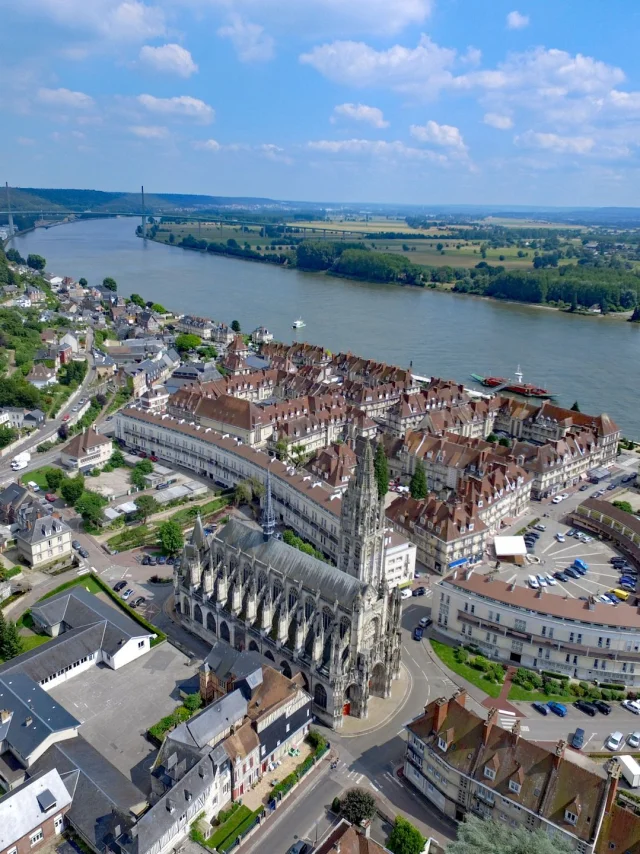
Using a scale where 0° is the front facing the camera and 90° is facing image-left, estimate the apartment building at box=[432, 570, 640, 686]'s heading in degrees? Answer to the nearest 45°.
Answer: approximately 45°

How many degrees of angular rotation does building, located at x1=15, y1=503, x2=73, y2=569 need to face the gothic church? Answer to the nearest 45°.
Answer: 0° — it already faces it

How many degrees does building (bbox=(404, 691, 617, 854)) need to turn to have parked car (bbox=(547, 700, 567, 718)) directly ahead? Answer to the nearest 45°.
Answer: approximately 135° to its right

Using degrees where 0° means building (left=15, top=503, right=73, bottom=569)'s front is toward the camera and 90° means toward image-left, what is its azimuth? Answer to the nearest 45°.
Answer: approximately 315°

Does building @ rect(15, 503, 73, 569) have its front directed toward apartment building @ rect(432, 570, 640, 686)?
yes

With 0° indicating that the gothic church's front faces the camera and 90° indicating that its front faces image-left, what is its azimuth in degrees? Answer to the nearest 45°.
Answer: approximately 315°

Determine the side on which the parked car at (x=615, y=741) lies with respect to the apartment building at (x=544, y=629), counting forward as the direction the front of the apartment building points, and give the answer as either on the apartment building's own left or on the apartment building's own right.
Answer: on the apartment building's own left

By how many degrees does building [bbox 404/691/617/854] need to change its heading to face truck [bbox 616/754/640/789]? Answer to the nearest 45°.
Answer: approximately 180°
